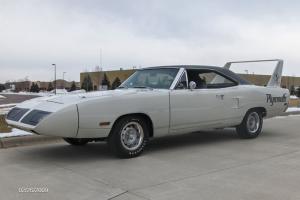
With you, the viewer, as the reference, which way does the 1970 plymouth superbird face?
facing the viewer and to the left of the viewer
